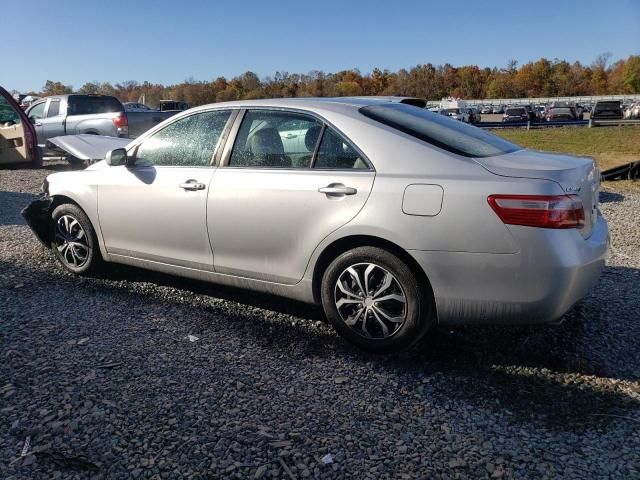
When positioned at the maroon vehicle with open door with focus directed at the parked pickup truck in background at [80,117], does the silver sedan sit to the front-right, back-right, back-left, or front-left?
back-right

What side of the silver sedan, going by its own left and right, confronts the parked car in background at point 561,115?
right

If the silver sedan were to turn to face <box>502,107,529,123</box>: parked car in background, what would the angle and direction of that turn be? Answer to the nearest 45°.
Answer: approximately 45° to its right

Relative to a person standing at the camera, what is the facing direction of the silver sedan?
facing away from the viewer and to the left of the viewer

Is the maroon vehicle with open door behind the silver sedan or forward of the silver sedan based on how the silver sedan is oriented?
forward

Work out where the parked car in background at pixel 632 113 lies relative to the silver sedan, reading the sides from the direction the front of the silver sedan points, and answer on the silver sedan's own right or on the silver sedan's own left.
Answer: on the silver sedan's own right

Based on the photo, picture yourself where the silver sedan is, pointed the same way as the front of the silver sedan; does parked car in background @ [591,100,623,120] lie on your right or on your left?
on your right

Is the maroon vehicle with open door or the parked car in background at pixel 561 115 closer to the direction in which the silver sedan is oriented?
the maroon vehicle with open door

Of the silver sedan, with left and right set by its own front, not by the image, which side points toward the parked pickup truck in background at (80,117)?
front

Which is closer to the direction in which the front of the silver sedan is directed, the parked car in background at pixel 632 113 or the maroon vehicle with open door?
the maroon vehicle with open door
